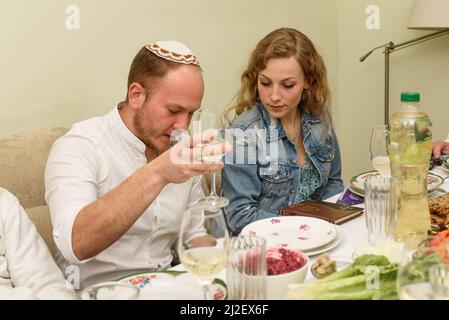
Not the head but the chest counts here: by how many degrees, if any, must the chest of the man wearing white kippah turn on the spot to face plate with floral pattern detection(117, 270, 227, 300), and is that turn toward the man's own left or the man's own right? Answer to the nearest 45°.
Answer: approximately 45° to the man's own right

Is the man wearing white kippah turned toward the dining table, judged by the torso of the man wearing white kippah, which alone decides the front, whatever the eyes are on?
yes

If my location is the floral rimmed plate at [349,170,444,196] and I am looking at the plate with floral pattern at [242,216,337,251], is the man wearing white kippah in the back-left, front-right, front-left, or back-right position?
front-right

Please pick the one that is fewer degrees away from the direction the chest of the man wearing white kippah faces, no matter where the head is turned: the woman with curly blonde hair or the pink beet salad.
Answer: the pink beet salad

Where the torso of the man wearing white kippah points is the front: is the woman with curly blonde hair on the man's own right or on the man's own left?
on the man's own left

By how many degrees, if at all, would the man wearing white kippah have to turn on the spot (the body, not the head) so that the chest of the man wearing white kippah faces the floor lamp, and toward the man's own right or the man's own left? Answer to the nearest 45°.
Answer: approximately 90° to the man's own left

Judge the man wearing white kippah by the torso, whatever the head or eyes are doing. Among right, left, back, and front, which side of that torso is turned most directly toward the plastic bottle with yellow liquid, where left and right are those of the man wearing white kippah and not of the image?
front

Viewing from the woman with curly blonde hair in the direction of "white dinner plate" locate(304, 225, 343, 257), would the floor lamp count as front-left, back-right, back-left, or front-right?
back-left

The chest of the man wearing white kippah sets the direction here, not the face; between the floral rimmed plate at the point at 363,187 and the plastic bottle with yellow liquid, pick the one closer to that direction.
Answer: the plastic bottle with yellow liquid

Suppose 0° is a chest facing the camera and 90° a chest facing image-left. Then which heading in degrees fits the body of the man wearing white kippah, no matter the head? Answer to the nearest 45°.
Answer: approximately 315°

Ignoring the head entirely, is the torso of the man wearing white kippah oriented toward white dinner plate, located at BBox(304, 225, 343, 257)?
yes

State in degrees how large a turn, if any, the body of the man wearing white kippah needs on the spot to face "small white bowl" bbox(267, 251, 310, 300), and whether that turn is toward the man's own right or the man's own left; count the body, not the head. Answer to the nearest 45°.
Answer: approximately 45° to the man's own right

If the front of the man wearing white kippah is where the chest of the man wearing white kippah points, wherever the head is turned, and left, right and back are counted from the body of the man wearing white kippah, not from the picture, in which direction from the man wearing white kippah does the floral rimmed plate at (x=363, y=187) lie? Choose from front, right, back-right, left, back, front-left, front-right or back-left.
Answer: front-left

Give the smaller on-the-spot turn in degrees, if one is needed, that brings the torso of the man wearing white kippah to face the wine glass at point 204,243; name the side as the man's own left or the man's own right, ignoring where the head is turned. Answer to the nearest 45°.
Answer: approximately 45° to the man's own right
